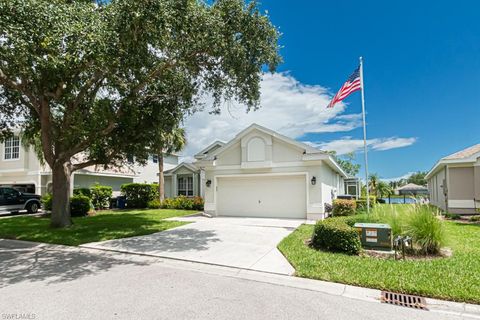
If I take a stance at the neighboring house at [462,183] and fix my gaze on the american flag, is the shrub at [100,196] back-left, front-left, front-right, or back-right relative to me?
front-right

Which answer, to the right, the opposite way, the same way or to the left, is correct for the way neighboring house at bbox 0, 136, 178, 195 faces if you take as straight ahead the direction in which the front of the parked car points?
to the right

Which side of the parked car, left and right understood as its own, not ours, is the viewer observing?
right

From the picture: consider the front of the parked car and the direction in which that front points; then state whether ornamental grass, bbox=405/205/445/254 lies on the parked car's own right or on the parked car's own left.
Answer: on the parked car's own right

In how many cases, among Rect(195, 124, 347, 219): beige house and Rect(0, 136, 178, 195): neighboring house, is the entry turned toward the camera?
2

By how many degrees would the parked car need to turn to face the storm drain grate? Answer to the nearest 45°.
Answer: approximately 90° to its right

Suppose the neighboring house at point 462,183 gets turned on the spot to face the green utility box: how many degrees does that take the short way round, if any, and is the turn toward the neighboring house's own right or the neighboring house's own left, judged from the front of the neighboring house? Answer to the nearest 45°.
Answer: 0° — it already faces it

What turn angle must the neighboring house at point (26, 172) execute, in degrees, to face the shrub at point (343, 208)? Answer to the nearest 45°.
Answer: approximately 45° to its left

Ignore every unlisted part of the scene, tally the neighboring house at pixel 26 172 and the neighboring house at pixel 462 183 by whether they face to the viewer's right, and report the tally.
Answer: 0

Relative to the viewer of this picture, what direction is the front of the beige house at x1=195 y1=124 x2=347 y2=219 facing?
facing the viewer
